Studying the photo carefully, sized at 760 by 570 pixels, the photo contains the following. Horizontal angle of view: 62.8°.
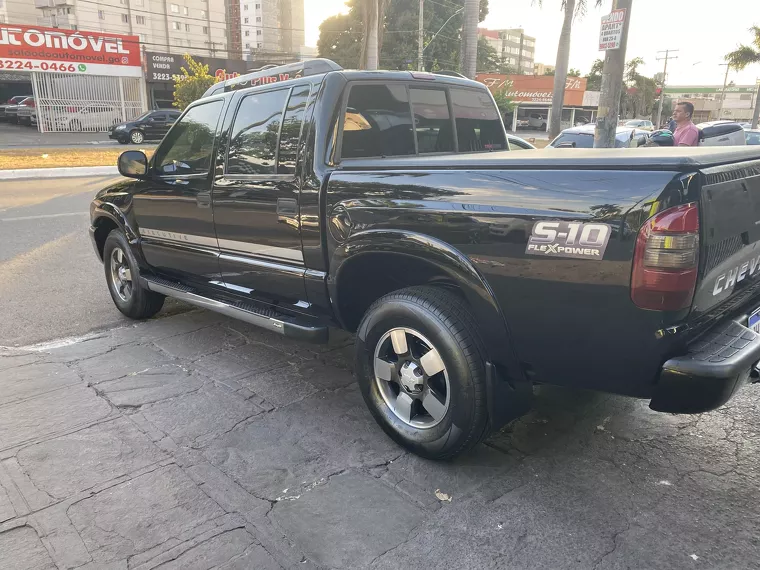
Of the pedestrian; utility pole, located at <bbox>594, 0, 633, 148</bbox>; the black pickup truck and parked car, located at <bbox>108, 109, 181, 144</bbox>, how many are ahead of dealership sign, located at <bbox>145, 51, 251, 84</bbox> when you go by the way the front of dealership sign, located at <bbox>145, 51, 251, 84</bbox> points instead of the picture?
4

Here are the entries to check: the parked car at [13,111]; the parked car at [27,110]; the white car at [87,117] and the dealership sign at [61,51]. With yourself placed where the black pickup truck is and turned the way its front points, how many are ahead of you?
4

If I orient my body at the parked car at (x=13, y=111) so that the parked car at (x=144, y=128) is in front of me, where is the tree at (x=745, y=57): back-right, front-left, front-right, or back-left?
front-left

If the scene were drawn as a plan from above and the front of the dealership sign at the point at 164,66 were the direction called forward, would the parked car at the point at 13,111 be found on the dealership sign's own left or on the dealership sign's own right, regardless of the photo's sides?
on the dealership sign's own right

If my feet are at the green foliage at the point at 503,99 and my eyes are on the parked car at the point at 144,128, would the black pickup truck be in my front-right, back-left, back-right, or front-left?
front-left

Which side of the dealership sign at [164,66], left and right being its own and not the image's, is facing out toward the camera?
front

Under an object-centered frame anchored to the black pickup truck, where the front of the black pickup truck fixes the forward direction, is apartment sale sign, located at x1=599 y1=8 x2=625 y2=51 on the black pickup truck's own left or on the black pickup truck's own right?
on the black pickup truck's own right

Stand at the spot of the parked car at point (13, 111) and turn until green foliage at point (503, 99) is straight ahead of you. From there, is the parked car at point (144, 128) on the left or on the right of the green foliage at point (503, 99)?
right

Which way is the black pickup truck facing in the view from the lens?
facing away from the viewer and to the left of the viewer

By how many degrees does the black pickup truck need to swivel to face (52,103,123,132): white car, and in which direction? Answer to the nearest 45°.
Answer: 0° — it already faces it

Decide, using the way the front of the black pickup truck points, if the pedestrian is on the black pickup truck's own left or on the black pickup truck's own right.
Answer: on the black pickup truck's own right

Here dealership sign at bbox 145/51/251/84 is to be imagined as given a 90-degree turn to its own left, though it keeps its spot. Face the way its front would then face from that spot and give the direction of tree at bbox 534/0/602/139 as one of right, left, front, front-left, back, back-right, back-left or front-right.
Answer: front-right

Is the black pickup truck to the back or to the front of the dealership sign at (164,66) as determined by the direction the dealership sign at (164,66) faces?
to the front

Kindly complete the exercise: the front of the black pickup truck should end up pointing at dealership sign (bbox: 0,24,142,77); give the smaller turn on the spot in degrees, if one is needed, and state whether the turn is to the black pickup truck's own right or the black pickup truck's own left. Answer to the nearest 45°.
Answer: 0° — it already faces it

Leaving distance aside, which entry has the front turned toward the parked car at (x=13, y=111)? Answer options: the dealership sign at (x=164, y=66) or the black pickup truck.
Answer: the black pickup truck

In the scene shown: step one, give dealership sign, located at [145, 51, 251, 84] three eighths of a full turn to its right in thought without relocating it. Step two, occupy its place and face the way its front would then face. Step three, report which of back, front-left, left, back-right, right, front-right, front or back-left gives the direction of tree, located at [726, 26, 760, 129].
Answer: back-right

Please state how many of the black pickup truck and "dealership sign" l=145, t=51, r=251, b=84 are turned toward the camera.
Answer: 1

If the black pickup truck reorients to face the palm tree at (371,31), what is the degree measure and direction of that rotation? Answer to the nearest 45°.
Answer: approximately 45° to its right

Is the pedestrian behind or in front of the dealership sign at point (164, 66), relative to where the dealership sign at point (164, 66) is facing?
in front

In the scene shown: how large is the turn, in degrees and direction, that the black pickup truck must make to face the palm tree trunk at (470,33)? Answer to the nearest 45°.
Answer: approximately 45° to its right

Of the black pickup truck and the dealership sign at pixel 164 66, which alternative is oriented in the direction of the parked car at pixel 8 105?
the black pickup truck
